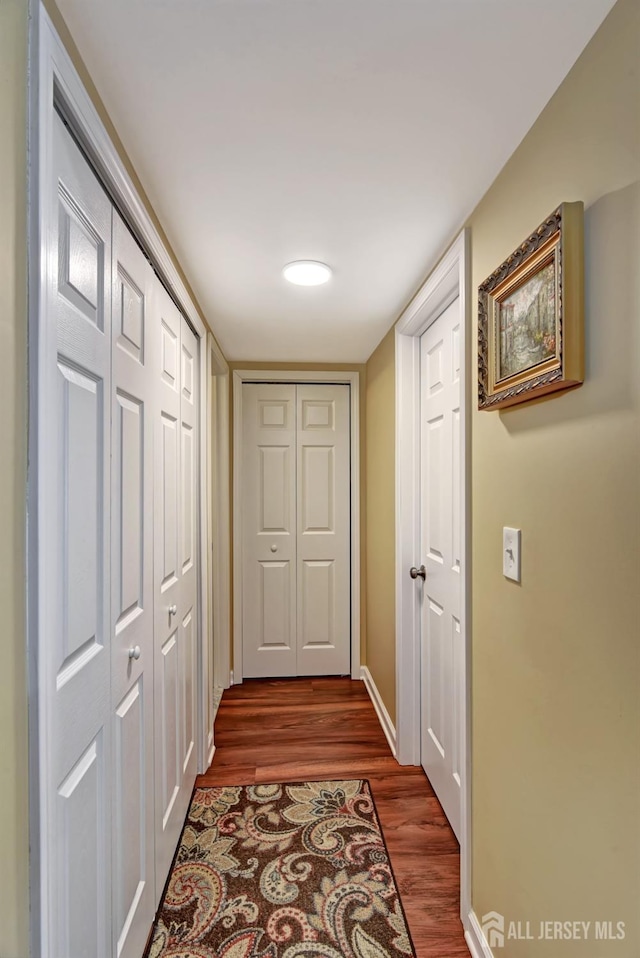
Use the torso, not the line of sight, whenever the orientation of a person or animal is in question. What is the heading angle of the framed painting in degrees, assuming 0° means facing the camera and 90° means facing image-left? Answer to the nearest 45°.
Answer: approximately 45°

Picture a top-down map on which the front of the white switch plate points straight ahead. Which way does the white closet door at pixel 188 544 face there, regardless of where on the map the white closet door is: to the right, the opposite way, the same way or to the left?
the opposite way

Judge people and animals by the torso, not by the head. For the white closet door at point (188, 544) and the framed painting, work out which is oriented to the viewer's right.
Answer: the white closet door

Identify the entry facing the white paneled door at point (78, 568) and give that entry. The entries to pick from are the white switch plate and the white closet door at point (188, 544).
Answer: the white switch plate

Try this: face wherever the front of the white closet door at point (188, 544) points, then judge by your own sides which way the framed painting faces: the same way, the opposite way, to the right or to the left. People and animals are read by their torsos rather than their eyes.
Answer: the opposite way

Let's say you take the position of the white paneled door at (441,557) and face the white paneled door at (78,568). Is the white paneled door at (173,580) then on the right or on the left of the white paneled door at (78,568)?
right

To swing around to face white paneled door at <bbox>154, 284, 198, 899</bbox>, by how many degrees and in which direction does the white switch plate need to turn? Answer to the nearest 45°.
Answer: approximately 45° to its right

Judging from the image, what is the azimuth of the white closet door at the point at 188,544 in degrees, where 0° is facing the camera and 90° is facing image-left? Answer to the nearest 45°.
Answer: approximately 270°

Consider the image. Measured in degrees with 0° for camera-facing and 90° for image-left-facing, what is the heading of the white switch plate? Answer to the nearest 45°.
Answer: approximately 45°

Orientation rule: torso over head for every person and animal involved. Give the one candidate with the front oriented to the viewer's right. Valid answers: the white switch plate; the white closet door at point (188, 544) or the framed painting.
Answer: the white closet door

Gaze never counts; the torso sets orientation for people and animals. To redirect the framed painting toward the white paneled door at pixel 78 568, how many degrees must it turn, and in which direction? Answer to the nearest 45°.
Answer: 0° — it already faces it
